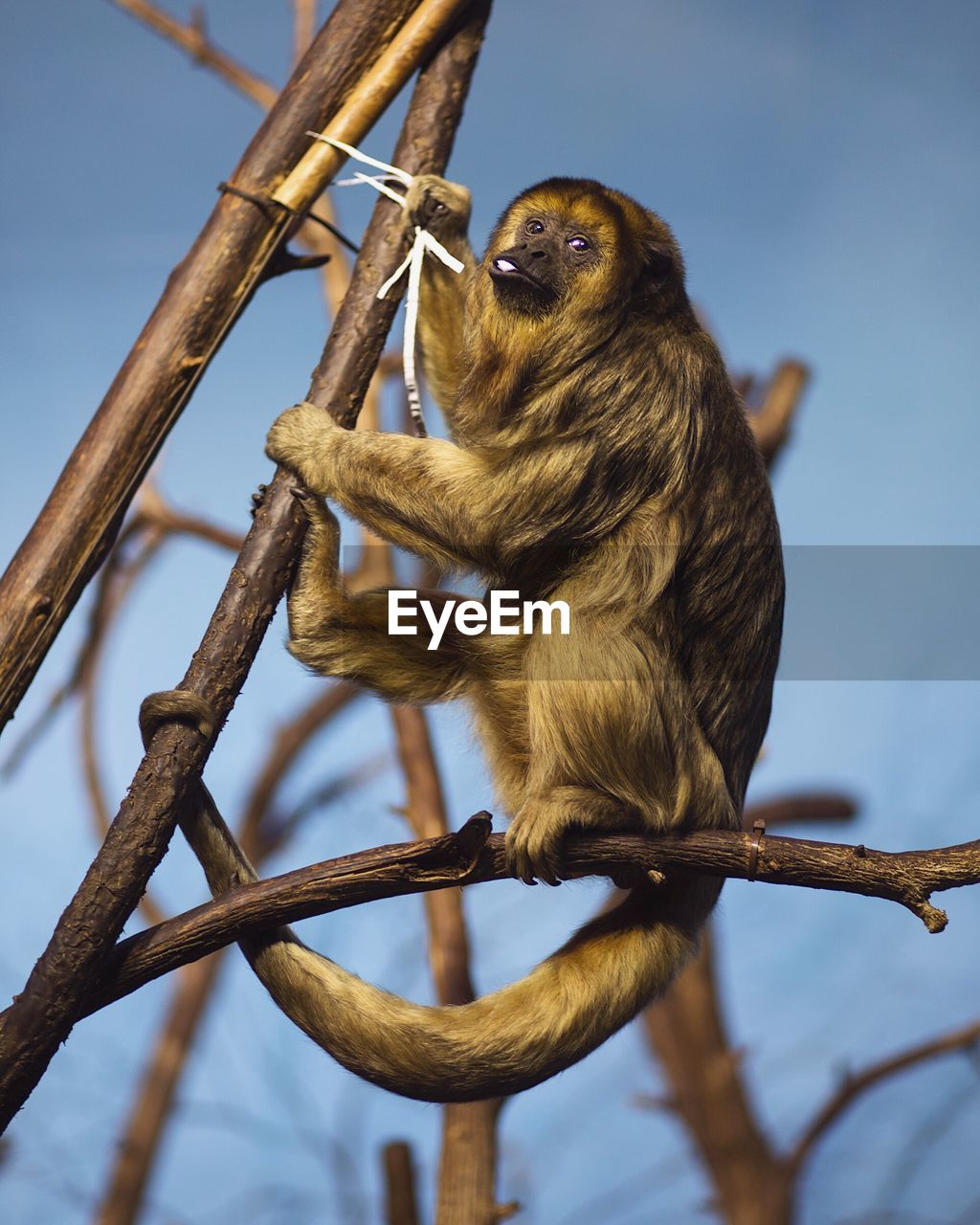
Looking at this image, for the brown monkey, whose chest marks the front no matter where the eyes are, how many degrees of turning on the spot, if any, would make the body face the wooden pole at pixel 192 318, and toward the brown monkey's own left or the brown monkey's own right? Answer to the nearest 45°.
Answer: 0° — it already faces it

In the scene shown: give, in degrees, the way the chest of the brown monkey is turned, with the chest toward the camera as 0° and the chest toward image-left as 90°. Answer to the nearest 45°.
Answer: approximately 90°
